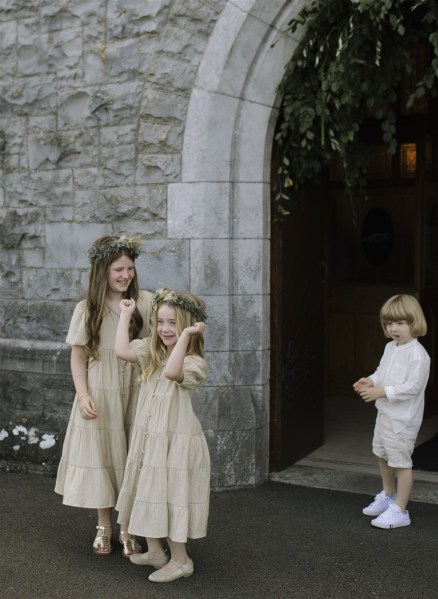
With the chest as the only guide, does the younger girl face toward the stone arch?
no

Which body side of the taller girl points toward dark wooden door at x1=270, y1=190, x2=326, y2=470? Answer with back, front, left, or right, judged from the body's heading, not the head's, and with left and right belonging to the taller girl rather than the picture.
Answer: left

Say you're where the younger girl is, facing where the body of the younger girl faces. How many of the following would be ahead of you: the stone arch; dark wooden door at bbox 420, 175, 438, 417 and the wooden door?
0

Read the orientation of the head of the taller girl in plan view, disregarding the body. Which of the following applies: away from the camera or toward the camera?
toward the camera

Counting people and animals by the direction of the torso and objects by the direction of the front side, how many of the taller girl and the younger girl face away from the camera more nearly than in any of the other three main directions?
0

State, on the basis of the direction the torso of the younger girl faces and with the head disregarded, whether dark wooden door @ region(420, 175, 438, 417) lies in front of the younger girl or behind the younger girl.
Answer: behind

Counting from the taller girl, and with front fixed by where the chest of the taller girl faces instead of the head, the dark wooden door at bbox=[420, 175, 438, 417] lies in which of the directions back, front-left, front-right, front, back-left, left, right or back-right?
left

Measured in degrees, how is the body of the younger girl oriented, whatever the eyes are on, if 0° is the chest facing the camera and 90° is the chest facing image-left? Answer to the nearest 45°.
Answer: approximately 45°

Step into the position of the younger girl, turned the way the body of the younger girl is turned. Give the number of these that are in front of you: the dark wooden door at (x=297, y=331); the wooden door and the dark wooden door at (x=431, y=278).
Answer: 0

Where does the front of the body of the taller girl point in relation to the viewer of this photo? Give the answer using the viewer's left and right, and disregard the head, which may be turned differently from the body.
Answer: facing the viewer and to the right of the viewer

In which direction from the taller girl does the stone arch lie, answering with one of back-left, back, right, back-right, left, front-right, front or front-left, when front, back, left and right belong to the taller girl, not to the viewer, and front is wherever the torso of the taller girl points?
left
